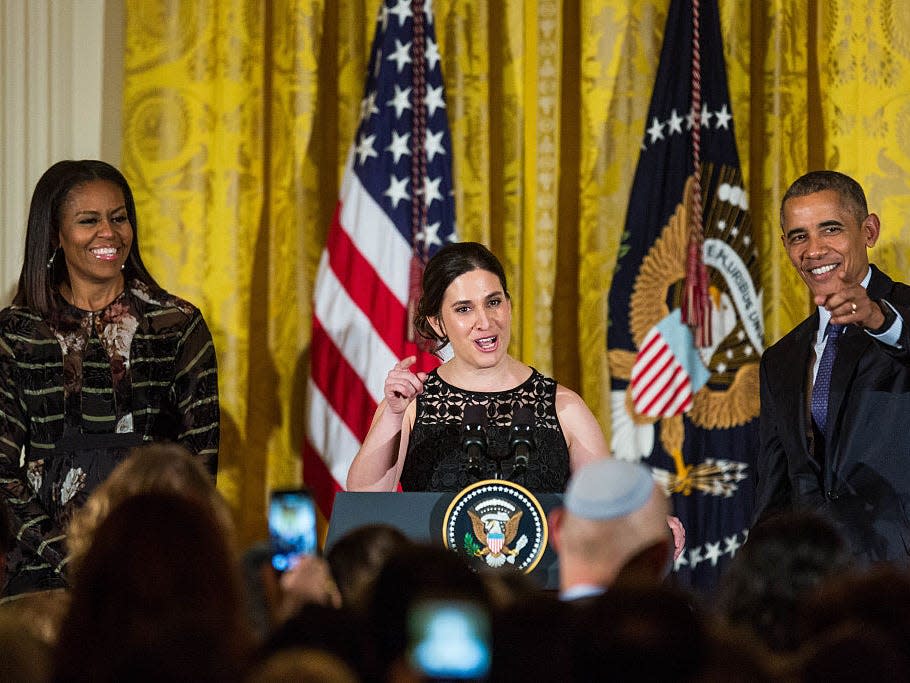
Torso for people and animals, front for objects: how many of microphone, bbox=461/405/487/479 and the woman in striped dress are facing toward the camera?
1

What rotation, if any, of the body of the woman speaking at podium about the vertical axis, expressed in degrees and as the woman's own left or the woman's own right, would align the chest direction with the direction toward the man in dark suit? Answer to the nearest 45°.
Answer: approximately 90° to the woman's own left

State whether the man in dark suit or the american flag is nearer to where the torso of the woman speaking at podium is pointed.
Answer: the man in dark suit

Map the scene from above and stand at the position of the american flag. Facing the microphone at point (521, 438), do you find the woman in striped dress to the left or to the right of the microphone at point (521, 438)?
right

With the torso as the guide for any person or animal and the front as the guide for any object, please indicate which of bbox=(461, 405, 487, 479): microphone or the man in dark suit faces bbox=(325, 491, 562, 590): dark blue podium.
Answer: the man in dark suit

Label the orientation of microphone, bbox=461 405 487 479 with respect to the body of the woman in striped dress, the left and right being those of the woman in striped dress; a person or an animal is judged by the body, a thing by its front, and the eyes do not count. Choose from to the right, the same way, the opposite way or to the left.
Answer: the opposite way

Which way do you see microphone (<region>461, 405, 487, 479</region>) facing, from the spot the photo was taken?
facing away from the viewer

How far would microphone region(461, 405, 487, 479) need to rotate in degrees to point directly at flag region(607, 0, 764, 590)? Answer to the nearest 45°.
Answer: approximately 45° to its right

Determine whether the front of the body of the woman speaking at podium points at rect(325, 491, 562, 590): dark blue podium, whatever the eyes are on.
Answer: yes

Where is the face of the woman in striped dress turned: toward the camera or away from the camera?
toward the camera

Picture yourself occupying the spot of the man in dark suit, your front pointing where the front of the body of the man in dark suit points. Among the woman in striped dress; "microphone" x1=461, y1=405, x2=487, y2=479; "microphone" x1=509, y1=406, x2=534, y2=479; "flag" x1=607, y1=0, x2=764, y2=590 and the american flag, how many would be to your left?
0

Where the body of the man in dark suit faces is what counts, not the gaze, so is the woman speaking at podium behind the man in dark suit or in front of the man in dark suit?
in front

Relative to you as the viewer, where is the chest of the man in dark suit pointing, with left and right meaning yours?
facing the viewer and to the left of the viewer

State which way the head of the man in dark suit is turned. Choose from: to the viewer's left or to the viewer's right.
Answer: to the viewer's left

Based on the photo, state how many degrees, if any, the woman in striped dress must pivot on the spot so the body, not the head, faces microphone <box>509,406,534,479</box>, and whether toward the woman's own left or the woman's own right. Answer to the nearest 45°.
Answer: approximately 45° to the woman's own left

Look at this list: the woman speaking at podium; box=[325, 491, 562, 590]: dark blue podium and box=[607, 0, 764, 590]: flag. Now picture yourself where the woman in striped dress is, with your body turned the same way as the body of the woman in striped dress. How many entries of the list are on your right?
0

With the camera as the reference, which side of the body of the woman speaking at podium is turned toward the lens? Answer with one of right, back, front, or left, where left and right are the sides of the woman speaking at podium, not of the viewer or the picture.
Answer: front
